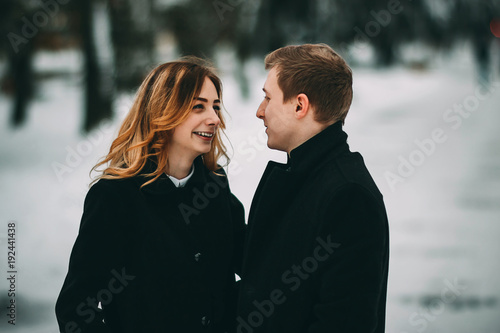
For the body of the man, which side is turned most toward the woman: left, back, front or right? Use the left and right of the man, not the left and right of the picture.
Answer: front

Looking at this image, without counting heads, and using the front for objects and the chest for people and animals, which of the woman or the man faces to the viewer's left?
the man

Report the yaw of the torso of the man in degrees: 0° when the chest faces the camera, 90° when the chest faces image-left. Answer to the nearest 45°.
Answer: approximately 90°

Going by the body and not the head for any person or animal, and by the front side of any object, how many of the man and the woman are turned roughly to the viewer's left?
1

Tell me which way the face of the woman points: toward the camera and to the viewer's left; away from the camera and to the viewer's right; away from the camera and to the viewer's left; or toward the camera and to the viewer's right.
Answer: toward the camera and to the viewer's right

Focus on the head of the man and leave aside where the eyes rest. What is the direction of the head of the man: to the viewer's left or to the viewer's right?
to the viewer's left

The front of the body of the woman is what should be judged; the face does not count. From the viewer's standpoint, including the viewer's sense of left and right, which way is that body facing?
facing the viewer and to the right of the viewer
